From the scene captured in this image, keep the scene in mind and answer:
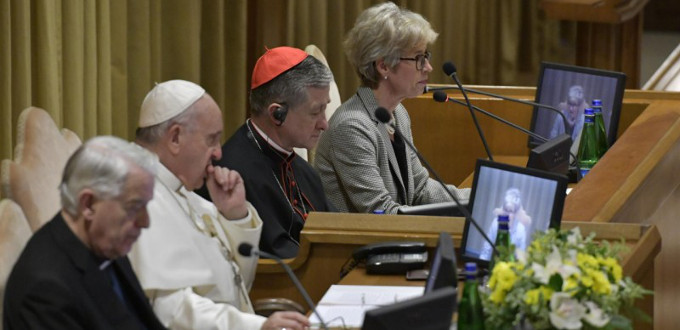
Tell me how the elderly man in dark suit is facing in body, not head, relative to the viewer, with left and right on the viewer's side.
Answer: facing the viewer and to the right of the viewer

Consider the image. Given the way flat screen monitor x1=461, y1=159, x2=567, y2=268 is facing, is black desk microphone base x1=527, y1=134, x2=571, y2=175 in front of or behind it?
behind

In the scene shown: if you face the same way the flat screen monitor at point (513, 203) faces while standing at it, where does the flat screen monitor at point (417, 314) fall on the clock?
the flat screen monitor at point (417, 314) is roughly at 11 o'clock from the flat screen monitor at point (513, 203).

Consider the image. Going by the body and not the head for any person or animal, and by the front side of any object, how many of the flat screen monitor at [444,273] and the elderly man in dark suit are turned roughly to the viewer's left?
1

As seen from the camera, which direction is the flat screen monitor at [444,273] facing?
to the viewer's left

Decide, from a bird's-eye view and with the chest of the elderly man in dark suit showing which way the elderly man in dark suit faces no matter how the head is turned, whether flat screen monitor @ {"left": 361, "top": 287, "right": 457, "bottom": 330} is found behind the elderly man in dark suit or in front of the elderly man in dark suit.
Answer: in front

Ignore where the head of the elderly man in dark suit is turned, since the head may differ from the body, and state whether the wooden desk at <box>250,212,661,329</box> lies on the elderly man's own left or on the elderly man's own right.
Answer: on the elderly man's own left

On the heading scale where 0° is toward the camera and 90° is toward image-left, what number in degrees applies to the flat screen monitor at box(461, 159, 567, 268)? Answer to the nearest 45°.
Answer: approximately 45°

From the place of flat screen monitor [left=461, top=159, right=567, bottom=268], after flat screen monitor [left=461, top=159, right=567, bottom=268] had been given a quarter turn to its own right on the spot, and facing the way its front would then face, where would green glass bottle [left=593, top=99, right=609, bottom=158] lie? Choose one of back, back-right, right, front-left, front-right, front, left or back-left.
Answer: front-right

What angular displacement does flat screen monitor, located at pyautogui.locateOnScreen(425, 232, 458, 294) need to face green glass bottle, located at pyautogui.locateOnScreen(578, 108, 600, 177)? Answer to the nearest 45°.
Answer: approximately 90° to its right

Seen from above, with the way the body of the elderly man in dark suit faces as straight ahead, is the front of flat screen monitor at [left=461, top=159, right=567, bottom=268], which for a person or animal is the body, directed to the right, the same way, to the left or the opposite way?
to the right

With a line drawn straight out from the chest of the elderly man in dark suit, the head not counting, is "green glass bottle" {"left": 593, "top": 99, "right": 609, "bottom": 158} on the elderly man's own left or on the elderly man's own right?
on the elderly man's own left

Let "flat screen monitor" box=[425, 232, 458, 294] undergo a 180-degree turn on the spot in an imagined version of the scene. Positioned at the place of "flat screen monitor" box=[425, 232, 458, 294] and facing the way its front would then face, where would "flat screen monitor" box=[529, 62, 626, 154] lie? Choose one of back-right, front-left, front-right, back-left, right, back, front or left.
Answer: left
